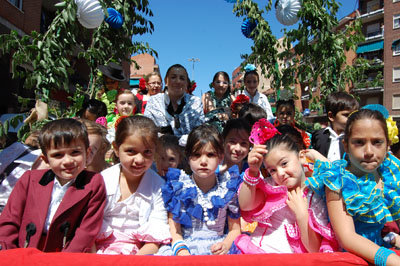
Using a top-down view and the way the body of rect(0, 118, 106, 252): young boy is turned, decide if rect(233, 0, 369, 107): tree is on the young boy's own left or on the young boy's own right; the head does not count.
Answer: on the young boy's own left

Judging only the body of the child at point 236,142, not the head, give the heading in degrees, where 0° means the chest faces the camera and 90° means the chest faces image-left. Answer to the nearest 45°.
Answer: approximately 0°

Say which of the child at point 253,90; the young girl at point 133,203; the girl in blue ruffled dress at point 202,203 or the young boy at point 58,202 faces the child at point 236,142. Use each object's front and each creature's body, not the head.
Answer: the child at point 253,90

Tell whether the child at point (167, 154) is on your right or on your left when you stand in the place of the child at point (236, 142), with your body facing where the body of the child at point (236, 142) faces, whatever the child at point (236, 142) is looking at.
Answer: on your right

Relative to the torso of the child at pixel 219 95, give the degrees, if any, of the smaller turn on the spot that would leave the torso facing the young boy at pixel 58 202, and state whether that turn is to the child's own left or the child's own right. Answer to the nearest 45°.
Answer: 0° — they already face them

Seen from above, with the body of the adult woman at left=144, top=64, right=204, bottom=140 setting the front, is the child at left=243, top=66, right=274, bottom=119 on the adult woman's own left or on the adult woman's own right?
on the adult woman's own left

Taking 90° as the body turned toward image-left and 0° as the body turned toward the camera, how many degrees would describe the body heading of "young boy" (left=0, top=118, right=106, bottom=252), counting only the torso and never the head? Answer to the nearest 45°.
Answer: approximately 0°

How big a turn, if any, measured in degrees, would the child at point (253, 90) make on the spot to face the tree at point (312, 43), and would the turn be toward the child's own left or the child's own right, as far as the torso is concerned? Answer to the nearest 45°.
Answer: approximately 135° to the child's own left

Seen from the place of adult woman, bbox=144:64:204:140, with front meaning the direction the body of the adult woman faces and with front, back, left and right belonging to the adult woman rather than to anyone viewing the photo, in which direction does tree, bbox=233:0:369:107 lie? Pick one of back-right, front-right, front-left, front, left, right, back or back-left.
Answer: back-left

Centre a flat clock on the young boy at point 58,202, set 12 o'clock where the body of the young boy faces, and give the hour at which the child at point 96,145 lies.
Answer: The child is roughly at 7 o'clock from the young boy.

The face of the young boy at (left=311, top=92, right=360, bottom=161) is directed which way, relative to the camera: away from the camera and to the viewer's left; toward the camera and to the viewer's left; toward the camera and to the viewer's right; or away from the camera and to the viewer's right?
toward the camera and to the viewer's right
